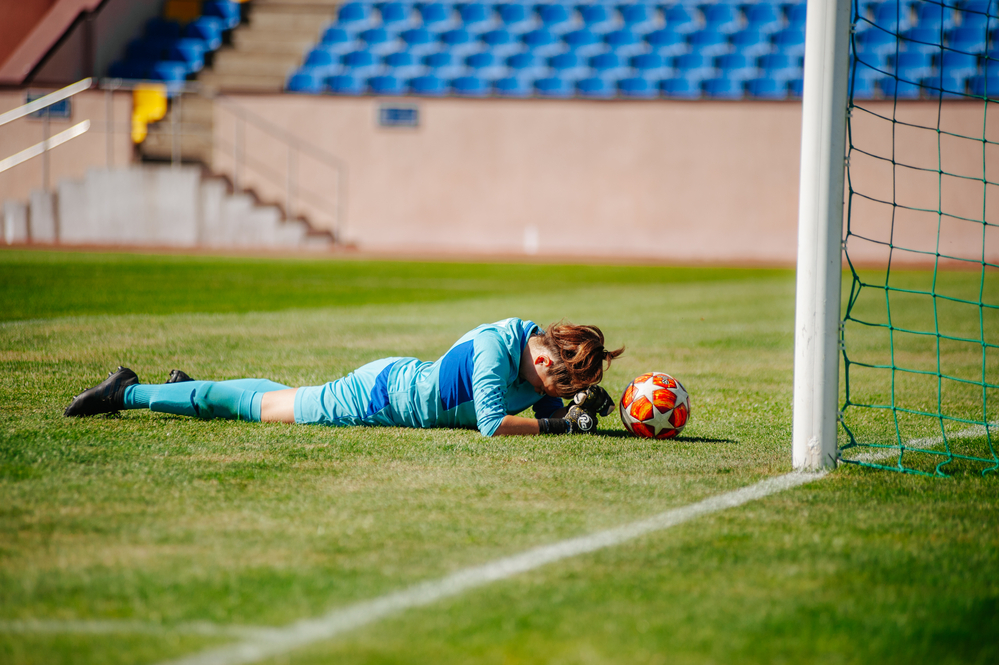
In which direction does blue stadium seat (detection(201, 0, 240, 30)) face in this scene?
toward the camera

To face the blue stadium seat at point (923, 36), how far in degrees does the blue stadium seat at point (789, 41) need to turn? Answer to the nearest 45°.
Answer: approximately 90° to its left

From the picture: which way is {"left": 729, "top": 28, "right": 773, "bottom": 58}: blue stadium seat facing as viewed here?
toward the camera

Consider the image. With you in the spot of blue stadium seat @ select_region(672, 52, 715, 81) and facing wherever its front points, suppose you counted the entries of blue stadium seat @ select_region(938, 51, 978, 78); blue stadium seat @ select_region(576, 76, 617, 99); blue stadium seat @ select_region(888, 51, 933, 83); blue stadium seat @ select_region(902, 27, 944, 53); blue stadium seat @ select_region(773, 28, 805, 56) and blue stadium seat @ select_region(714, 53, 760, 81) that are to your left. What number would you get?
5

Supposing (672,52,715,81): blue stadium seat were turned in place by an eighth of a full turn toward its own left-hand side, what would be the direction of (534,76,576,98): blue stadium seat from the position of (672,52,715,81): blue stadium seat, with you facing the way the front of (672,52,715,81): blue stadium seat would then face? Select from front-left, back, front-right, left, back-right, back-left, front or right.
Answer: back-right

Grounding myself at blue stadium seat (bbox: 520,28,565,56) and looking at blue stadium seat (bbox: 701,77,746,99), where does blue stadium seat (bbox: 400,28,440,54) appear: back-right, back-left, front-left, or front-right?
back-right

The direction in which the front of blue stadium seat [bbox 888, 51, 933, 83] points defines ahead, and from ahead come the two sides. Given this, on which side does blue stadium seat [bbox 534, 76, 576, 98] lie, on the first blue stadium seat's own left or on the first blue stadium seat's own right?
on the first blue stadium seat's own right

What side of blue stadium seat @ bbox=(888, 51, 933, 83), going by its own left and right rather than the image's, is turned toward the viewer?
front

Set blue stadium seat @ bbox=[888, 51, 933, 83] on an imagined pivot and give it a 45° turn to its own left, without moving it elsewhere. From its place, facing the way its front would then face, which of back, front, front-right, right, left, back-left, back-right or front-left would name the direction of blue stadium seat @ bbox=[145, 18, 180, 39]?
back-right

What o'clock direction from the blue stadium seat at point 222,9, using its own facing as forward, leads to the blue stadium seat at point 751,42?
the blue stadium seat at point 751,42 is roughly at 10 o'clock from the blue stadium seat at point 222,9.

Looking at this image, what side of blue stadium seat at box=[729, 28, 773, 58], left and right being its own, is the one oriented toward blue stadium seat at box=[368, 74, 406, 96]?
right

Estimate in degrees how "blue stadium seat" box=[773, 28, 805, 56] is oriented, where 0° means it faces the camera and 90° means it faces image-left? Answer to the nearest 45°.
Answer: approximately 0°

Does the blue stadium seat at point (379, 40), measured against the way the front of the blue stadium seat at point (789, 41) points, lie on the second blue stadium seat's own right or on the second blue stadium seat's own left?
on the second blue stadium seat's own right

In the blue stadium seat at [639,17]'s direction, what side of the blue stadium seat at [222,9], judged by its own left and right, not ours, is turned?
left

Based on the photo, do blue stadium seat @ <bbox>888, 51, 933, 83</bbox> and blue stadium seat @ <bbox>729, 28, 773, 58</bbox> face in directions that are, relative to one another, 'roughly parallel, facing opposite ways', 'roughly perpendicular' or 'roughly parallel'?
roughly parallel
